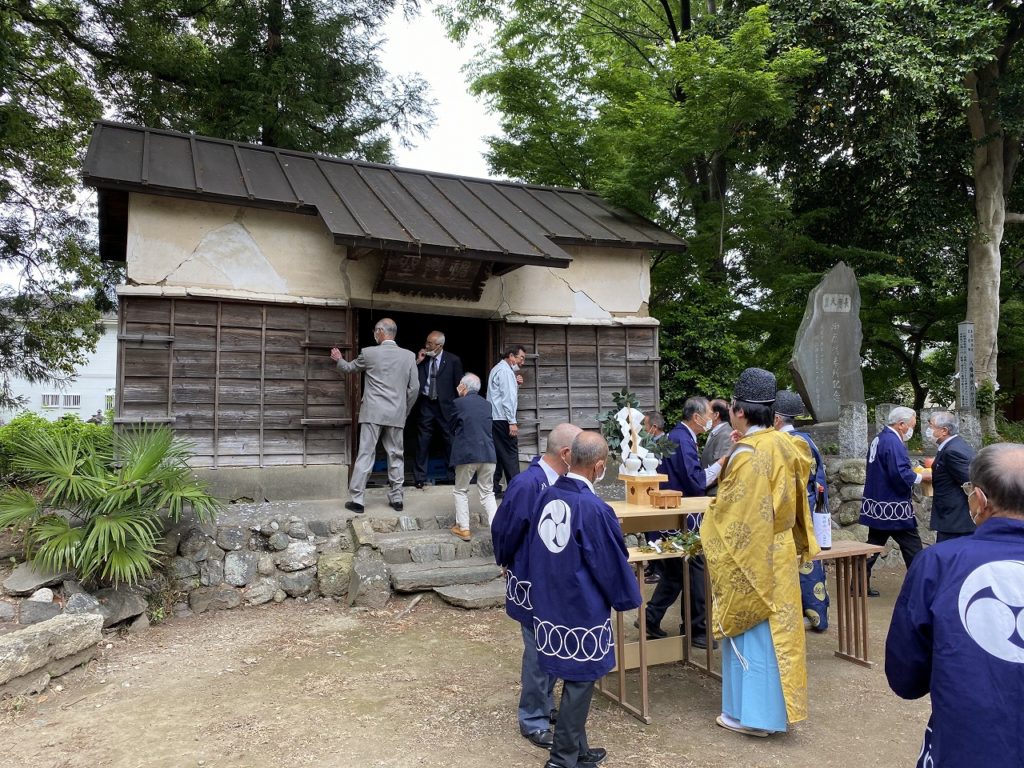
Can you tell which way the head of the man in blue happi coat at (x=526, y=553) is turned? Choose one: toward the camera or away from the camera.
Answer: away from the camera

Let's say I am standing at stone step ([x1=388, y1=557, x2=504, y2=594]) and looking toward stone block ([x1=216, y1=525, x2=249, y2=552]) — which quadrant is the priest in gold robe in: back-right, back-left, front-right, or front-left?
back-left

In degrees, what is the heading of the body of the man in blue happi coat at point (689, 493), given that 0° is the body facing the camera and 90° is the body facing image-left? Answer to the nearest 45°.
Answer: approximately 270°

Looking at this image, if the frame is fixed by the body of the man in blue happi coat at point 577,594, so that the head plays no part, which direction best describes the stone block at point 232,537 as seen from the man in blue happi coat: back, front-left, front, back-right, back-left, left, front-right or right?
left

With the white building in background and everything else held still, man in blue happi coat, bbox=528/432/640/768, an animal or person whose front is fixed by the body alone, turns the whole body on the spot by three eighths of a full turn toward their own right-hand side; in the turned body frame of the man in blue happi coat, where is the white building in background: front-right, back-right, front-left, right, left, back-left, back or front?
back-right

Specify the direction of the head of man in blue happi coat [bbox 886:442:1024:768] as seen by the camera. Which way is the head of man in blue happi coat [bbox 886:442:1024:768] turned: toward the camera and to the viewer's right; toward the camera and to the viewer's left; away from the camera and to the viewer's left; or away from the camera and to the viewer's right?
away from the camera and to the viewer's left

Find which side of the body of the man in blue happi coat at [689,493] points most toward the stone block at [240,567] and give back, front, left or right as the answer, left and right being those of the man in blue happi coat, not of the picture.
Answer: back

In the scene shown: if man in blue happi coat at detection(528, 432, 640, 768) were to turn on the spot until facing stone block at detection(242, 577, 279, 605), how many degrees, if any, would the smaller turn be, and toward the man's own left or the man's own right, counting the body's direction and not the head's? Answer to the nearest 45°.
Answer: approximately 90° to the man's own left

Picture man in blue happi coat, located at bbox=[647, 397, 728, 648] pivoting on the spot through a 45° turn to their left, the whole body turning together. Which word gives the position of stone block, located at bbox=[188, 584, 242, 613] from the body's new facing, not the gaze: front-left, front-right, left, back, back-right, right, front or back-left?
back-left

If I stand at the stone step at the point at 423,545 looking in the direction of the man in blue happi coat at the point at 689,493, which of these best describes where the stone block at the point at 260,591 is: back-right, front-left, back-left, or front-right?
back-right

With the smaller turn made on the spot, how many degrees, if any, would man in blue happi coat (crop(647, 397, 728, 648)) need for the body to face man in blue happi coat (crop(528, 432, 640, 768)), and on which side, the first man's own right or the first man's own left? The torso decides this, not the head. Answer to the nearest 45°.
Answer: approximately 90° to the first man's own right

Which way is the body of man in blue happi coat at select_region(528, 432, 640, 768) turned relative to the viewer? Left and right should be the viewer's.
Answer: facing away from the viewer and to the right of the viewer
